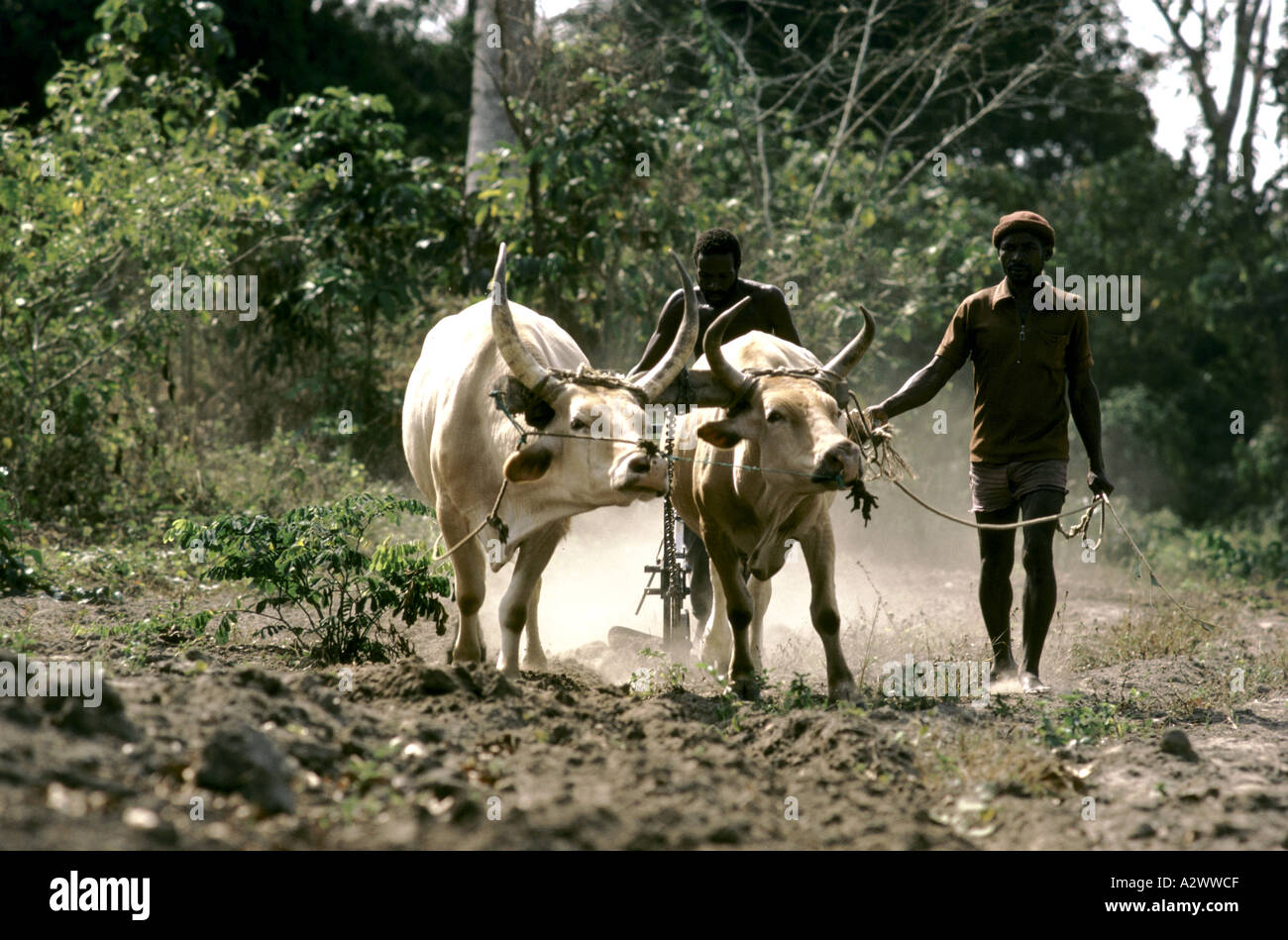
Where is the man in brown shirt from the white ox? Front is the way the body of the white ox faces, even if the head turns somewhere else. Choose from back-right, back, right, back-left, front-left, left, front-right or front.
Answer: left

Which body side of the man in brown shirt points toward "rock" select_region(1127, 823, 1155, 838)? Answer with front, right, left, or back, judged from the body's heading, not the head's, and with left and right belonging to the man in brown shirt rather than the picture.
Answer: front

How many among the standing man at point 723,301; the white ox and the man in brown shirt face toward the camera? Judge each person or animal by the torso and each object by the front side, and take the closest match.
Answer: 3

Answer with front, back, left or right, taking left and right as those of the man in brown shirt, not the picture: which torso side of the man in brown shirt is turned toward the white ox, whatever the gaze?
right

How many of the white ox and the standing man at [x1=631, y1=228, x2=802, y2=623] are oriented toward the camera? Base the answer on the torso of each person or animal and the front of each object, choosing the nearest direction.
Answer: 2

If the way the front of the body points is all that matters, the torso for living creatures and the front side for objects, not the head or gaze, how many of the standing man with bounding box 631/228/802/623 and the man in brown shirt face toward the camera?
2

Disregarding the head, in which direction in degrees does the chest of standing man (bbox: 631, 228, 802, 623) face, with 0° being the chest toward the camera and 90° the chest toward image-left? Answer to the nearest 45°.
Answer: approximately 0°

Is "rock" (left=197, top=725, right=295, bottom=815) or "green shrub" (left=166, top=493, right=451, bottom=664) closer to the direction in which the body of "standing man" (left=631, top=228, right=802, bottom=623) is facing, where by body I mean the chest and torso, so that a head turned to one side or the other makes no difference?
the rock

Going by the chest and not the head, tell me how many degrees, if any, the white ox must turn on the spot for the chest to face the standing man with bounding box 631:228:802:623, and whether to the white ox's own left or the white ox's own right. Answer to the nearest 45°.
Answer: approximately 135° to the white ox's own left
